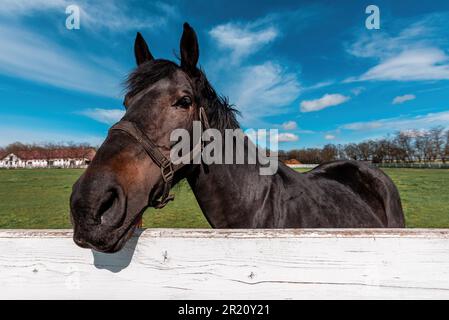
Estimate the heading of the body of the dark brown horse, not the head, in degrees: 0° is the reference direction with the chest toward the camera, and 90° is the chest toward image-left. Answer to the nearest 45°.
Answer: approximately 45°
